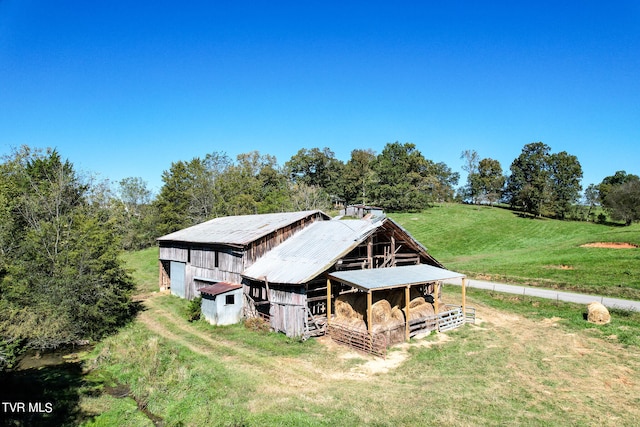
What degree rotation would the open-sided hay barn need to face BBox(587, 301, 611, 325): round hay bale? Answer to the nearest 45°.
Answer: approximately 45° to its left

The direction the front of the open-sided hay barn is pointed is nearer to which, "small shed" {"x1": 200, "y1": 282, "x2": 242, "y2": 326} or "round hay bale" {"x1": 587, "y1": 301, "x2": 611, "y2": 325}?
the round hay bale

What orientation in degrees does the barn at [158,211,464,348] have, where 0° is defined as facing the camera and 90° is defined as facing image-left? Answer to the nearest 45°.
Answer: approximately 315°

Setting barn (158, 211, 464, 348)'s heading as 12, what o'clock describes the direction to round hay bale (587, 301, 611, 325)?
The round hay bale is roughly at 11 o'clock from the barn.
